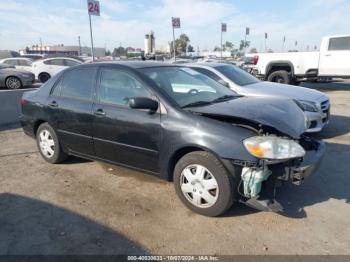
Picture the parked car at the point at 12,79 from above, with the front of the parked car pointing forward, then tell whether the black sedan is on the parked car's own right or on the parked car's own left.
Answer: on the parked car's own right

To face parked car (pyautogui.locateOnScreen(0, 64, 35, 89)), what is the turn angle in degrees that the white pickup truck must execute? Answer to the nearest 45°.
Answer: approximately 180°

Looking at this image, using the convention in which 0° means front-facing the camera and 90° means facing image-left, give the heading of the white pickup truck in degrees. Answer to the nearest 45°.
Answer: approximately 270°

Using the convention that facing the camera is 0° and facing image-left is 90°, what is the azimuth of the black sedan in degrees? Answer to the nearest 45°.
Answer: approximately 315°

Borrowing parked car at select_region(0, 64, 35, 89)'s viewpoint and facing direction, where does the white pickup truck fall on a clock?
The white pickup truck is roughly at 1 o'clock from the parked car.

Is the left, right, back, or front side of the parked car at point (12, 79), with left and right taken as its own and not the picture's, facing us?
right

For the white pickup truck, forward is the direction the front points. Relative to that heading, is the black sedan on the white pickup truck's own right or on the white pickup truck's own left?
on the white pickup truck's own right
